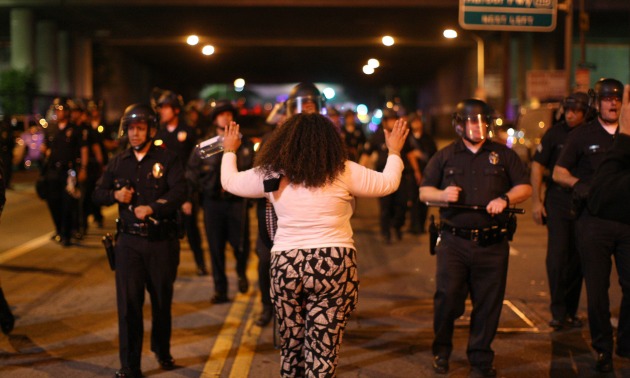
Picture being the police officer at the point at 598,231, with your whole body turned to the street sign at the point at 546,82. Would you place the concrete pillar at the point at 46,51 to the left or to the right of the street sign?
left

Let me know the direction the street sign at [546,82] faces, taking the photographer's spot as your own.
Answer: facing the viewer

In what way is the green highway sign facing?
toward the camera

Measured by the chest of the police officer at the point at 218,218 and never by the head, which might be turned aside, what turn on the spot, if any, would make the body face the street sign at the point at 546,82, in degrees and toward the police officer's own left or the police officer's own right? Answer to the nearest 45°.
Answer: approximately 135° to the police officer's own left

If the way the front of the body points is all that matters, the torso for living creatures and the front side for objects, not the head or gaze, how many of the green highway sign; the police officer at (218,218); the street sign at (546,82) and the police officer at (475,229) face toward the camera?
4

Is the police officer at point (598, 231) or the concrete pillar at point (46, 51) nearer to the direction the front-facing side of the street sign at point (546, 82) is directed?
the police officer

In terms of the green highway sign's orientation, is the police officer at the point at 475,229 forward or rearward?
forward

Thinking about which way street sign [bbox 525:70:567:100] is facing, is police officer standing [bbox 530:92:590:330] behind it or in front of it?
in front

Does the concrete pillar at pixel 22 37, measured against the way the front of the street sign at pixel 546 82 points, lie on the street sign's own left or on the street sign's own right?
on the street sign's own right

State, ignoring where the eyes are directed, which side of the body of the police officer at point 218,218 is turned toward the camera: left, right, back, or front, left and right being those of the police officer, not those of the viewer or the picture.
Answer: front
